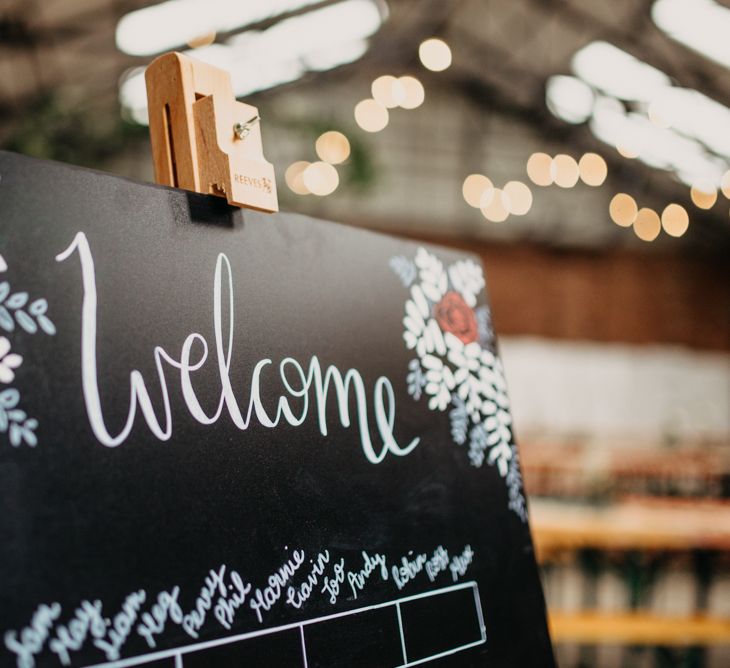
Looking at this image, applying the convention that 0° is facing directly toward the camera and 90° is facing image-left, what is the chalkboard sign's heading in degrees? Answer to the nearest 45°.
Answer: approximately 315°
